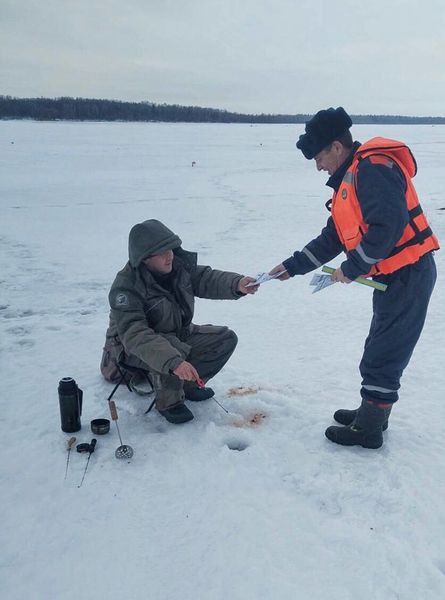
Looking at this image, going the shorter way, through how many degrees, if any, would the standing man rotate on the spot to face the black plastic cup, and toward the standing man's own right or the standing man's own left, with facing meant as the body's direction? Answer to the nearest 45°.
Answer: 0° — they already face it

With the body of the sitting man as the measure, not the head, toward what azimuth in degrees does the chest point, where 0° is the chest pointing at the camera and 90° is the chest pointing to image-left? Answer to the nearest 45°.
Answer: approximately 315°

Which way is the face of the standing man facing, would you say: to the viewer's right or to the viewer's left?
to the viewer's left

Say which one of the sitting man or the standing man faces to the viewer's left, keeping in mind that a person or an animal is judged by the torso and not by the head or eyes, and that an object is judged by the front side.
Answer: the standing man

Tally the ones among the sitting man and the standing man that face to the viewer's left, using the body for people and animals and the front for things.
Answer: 1

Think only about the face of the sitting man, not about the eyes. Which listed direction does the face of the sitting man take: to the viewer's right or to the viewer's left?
to the viewer's right

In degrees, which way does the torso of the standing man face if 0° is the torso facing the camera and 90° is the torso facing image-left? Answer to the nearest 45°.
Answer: approximately 90°

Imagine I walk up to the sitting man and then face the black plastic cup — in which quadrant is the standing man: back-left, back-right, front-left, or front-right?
back-left

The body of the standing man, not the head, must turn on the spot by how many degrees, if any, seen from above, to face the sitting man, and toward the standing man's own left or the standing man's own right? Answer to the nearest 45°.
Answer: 0° — they already face them

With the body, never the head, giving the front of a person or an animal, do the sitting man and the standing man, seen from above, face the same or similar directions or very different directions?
very different directions
